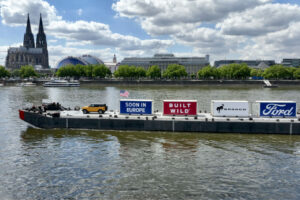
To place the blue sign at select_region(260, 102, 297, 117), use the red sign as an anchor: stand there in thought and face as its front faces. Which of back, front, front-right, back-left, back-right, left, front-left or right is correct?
left

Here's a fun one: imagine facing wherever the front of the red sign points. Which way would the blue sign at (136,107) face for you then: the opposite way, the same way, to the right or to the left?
the same way

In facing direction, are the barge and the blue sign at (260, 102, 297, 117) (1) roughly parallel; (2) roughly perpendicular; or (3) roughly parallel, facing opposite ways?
roughly perpendicular

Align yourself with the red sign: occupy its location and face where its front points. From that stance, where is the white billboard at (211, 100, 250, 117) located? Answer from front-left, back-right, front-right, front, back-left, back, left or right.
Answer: left

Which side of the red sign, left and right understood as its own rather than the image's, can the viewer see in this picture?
front

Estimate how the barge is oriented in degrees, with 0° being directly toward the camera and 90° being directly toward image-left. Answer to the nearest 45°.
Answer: approximately 90°

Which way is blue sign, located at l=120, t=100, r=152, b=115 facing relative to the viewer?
toward the camera

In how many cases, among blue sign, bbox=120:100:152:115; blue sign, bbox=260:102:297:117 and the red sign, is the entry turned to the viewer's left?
0

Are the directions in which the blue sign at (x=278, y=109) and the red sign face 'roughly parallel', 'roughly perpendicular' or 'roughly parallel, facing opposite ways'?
roughly parallel

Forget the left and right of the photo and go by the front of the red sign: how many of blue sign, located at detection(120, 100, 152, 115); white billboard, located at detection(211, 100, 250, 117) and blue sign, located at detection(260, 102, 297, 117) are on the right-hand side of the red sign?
1

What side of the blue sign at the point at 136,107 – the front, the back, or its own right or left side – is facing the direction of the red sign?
left

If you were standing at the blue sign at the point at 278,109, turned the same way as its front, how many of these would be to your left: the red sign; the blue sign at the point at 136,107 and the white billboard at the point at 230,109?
0
